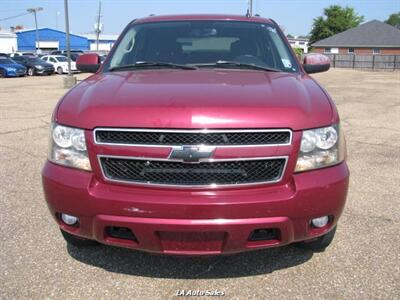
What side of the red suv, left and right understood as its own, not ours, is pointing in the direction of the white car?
back

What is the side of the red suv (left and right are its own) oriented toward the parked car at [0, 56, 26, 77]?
back

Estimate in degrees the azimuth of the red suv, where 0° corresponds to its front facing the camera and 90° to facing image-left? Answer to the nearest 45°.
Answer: approximately 0°
